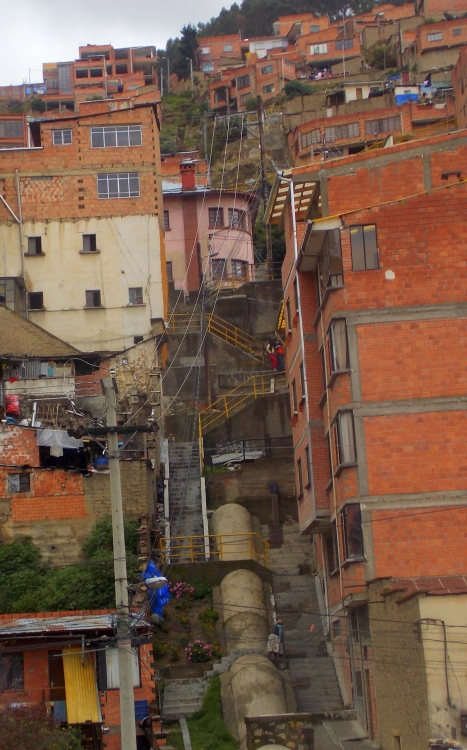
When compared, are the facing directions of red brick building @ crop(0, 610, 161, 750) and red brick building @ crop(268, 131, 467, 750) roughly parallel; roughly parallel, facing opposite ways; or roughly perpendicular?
roughly perpendicular

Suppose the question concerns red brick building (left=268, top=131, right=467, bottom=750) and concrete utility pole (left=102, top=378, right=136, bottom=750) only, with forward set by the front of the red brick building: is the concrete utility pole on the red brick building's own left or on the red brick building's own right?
on the red brick building's own left

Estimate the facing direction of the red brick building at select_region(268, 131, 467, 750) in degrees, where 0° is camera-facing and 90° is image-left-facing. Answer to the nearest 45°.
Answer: approximately 90°

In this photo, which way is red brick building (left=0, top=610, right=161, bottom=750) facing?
toward the camera

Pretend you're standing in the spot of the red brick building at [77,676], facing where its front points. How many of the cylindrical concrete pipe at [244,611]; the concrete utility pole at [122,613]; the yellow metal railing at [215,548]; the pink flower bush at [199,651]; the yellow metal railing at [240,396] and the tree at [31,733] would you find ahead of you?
2

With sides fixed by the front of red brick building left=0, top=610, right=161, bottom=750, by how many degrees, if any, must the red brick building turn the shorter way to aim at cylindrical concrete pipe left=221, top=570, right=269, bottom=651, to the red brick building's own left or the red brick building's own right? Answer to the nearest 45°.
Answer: approximately 135° to the red brick building's own left

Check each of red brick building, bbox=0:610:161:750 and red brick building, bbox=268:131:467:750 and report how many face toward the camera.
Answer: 1

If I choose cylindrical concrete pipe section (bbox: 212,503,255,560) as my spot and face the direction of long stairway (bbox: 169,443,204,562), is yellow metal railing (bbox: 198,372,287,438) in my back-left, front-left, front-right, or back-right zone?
front-right

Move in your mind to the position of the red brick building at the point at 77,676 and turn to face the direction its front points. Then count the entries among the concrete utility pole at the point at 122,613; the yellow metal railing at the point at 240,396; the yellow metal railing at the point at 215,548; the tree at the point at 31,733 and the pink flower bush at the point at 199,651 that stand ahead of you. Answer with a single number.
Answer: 2
